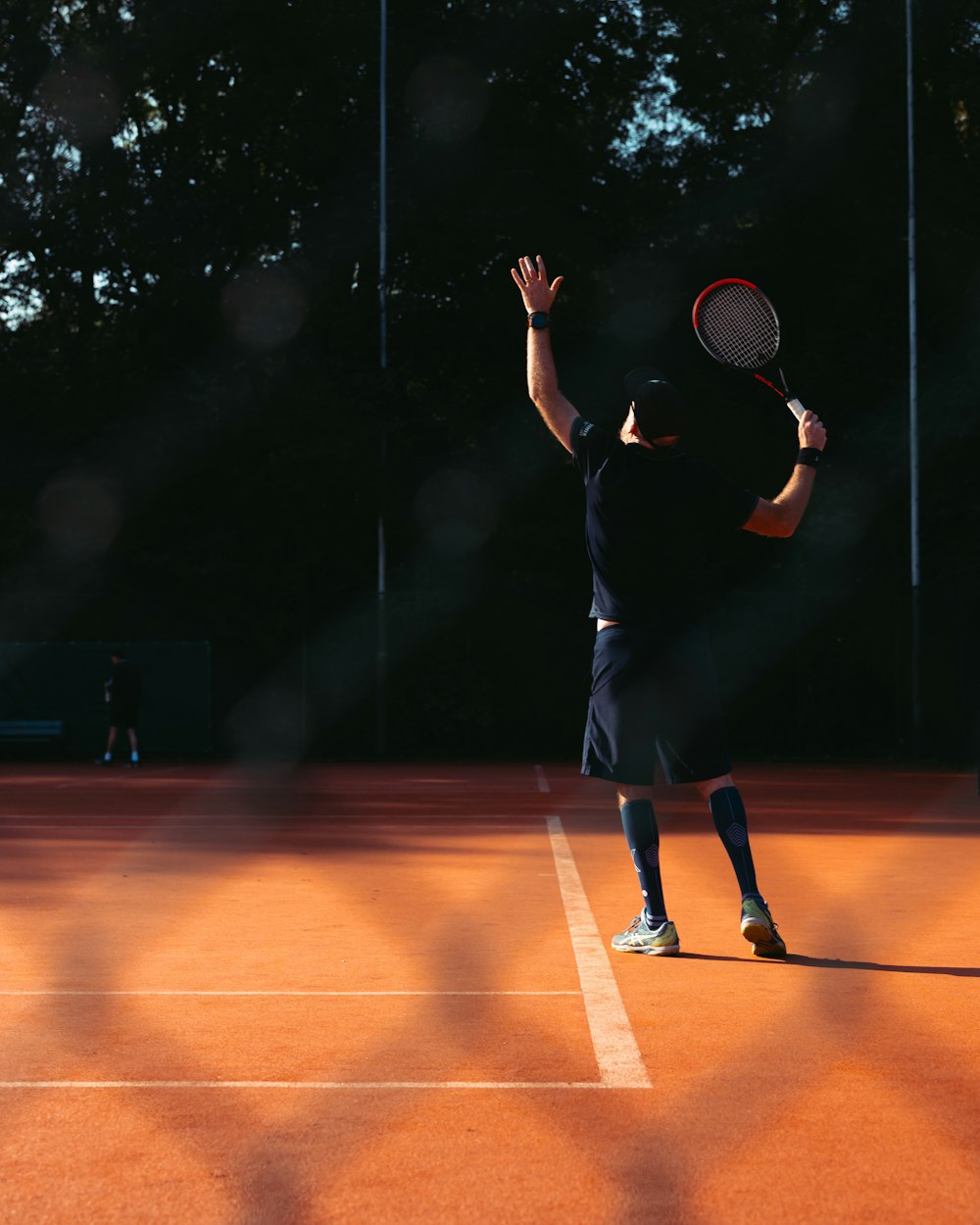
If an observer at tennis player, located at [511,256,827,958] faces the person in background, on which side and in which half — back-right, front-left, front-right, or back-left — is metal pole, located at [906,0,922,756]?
front-right

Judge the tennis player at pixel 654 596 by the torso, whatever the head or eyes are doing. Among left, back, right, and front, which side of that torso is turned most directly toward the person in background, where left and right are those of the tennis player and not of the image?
front

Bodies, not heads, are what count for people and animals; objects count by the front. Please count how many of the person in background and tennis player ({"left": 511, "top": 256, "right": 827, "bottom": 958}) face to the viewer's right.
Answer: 0

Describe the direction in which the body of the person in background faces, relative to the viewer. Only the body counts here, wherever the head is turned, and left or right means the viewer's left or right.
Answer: facing the viewer and to the left of the viewer

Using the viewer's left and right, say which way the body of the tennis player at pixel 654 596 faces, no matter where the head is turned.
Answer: facing away from the viewer and to the left of the viewer

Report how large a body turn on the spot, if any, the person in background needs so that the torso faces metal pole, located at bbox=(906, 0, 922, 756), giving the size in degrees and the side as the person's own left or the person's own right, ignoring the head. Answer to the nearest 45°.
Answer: approximately 135° to the person's own left

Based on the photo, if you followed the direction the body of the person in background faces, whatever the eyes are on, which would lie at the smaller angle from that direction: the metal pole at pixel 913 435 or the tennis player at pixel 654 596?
the tennis player

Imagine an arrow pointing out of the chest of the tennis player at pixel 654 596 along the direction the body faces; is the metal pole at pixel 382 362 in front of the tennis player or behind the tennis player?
in front

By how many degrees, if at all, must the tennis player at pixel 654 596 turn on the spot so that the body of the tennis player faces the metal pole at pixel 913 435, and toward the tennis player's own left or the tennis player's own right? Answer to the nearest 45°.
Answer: approximately 45° to the tennis player's own right
